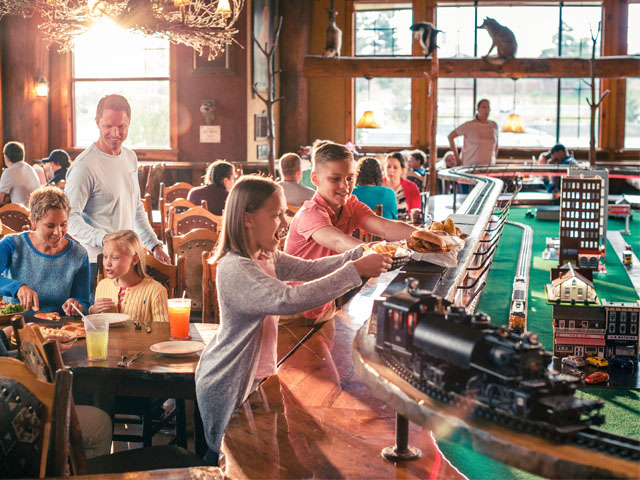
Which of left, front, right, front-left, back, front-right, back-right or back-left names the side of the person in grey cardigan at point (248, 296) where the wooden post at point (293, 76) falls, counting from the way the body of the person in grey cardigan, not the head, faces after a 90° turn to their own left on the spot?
front

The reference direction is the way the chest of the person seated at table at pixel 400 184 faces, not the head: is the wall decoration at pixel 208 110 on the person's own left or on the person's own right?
on the person's own right

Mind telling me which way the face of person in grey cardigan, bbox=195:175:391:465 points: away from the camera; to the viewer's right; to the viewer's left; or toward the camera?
to the viewer's right

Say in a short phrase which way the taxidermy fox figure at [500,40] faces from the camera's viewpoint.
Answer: facing to the left of the viewer

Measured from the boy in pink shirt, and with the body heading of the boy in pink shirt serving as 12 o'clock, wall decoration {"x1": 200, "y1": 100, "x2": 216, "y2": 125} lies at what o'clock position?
The wall decoration is roughly at 7 o'clock from the boy in pink shirt.

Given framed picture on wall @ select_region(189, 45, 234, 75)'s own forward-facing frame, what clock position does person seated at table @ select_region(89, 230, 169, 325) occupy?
The person seated at table is roughly at 12 o'clock from the framed picture on wall.

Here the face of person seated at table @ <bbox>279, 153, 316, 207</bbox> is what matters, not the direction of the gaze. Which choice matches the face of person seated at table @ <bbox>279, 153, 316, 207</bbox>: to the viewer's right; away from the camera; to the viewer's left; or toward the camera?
away from the camera

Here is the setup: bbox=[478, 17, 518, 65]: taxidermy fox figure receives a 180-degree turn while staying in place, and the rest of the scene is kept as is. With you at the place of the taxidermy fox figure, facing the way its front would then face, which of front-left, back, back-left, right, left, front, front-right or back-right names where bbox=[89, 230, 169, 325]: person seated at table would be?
right

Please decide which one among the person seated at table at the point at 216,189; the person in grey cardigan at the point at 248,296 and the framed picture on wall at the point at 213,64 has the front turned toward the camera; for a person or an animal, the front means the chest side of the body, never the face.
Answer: the framed picture on wall

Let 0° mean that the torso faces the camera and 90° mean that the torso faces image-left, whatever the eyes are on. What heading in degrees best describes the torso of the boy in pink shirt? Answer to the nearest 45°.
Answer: approximately 315°

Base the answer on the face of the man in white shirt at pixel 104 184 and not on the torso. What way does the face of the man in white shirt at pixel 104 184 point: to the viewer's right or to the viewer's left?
to the viewer's right

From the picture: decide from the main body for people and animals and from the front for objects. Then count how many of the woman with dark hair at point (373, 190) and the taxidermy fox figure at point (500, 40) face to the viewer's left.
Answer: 1
